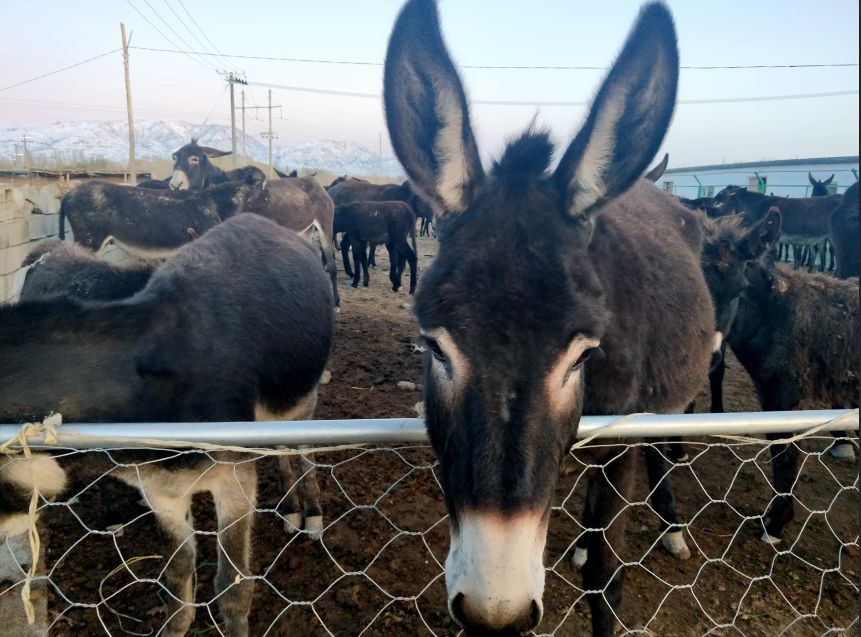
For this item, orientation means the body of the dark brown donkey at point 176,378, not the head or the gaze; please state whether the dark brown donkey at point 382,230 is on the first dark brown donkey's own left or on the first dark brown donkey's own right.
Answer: on the first dark brown donkey's own right

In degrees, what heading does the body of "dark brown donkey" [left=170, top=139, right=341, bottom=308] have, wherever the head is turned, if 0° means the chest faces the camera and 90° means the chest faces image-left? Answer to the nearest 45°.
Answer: approximately 90°

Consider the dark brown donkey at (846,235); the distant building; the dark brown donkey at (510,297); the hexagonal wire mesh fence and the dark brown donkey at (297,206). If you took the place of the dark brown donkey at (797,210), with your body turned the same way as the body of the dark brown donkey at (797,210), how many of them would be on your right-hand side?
1

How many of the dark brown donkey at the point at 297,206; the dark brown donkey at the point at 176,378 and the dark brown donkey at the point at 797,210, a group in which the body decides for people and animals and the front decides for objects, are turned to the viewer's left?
3

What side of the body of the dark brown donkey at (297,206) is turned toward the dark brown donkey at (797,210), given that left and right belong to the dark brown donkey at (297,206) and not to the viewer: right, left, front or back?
back

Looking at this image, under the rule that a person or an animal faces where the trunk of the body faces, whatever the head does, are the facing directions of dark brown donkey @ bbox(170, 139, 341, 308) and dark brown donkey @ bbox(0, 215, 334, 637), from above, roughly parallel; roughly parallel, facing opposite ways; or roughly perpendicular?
roughly parallel

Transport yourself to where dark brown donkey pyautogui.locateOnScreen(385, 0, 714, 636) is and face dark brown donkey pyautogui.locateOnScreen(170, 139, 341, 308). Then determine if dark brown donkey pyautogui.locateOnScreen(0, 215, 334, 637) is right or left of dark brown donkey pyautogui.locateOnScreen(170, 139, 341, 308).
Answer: left

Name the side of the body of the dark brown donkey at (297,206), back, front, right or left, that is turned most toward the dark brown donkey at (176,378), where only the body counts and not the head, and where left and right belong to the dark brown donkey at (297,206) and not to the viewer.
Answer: left

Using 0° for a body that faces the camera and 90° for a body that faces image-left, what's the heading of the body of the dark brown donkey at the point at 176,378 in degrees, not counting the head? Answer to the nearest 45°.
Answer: approximately 90°

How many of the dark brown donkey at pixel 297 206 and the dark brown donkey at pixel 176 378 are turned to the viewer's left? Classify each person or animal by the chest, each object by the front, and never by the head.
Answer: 2

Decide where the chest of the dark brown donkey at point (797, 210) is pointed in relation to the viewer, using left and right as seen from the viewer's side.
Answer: facing to the left of the viewer

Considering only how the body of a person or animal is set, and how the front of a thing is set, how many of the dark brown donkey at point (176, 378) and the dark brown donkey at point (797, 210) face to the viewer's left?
2
